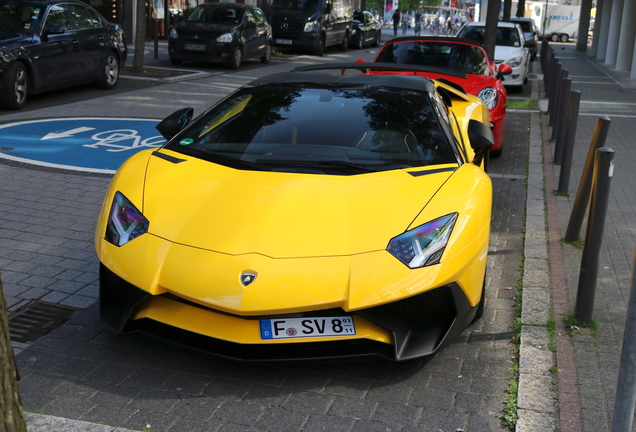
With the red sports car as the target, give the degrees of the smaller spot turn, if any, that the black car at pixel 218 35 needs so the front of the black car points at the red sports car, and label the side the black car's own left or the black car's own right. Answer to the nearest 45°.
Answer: approximately 45° to the black car's own left

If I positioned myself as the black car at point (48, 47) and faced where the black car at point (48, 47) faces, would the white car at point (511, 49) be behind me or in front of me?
behind

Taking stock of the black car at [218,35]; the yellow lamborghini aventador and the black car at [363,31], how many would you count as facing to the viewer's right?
0

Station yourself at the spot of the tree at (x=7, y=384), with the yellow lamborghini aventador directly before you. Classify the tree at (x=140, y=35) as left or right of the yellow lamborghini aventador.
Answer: left

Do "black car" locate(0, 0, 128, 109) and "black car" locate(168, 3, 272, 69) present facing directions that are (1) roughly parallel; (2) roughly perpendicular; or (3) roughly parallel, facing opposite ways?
roughly parallel

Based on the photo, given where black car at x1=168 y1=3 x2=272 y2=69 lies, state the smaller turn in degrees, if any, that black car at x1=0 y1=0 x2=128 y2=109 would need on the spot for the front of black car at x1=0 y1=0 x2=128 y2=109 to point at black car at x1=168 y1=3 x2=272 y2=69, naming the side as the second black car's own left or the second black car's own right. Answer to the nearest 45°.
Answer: approximately 180°

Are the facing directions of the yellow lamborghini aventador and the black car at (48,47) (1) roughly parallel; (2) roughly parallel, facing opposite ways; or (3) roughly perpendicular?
roughly parallel

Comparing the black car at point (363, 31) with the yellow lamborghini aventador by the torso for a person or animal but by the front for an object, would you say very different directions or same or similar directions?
same or similar directions

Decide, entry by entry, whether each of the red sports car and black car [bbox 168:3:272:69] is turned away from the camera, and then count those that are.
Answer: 0

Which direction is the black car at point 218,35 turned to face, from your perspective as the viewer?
facing the viewer and to the left of the viewer

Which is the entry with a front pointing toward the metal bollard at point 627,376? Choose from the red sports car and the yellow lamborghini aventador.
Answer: the red sports car

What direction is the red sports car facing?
toward the camera

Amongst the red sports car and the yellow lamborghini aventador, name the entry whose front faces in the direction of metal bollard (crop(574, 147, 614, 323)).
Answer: the red sports car

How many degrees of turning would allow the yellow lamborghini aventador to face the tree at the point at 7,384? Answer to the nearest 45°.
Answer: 0° — it already faces it
